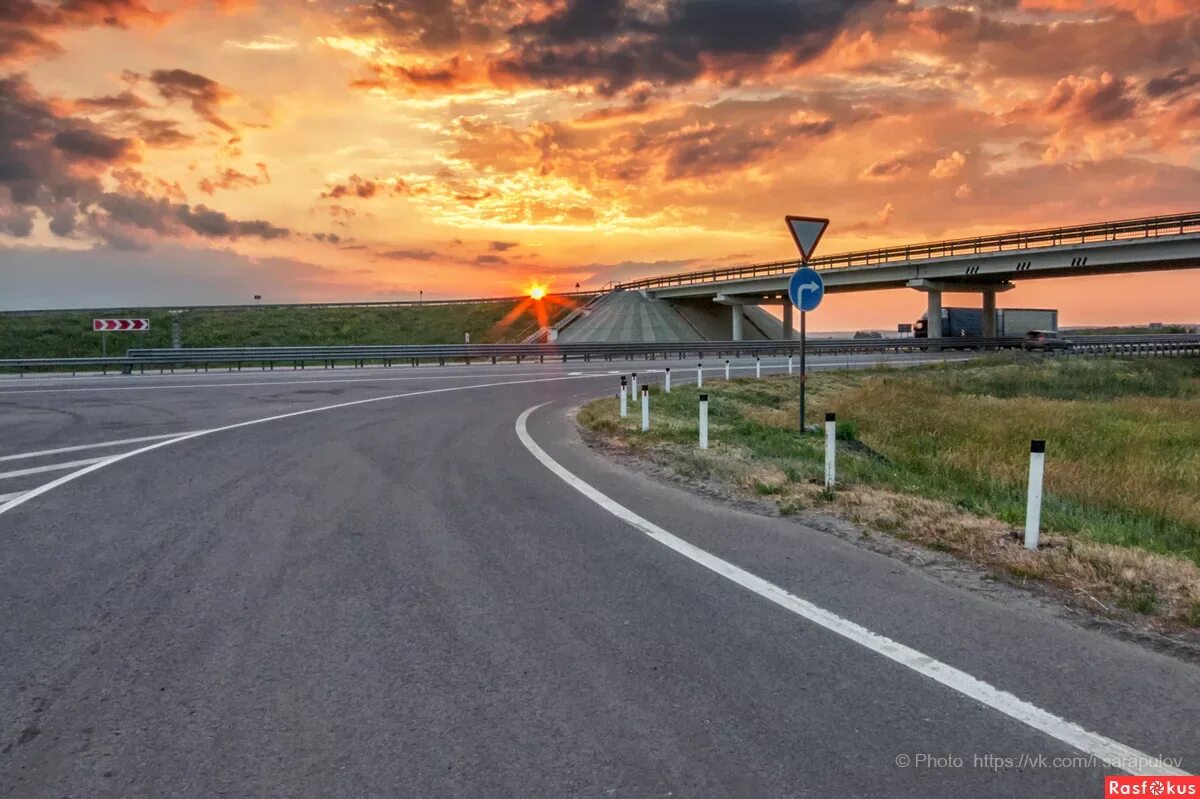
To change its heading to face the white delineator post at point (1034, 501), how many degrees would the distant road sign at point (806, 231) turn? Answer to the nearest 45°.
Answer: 0° — it already faces it

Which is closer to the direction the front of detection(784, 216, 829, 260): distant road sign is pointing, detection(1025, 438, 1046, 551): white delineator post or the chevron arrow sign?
the white delineator post

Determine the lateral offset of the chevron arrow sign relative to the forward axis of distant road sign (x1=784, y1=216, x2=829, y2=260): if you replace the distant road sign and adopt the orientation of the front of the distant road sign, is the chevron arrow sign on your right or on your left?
on your right

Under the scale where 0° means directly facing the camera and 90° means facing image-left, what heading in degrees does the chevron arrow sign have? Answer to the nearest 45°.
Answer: approximately 0°

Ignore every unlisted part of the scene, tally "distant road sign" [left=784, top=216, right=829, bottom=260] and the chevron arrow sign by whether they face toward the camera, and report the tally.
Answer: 2
